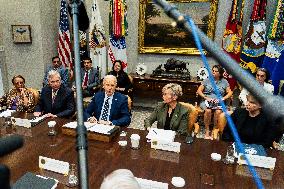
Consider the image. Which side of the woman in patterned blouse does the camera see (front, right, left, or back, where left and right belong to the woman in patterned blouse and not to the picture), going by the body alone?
front

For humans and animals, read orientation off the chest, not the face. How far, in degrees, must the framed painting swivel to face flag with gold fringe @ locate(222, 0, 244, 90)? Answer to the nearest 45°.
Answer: approximately 90° to its left

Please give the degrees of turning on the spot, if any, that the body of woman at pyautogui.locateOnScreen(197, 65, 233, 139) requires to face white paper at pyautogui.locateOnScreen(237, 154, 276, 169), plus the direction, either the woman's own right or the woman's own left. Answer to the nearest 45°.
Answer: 0° — they already face it

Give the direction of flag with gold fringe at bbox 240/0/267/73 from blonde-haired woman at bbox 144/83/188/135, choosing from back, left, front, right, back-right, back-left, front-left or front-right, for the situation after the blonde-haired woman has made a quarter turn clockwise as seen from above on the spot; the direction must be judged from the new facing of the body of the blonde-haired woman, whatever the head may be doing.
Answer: right

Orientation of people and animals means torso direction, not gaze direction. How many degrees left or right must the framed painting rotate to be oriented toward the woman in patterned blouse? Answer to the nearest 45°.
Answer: approximately 45° to its right

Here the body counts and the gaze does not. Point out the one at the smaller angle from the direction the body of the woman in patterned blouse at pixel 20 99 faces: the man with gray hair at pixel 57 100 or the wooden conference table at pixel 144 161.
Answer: the wooden conference table

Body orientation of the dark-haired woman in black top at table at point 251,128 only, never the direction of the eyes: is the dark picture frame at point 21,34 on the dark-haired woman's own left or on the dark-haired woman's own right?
on the dark-haired woman's own right

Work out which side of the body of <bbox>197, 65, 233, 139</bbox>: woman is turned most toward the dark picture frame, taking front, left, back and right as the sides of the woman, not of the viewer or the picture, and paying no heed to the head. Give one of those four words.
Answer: right

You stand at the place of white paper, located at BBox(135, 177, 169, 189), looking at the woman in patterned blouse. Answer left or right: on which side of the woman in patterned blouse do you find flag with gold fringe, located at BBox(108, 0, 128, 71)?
right

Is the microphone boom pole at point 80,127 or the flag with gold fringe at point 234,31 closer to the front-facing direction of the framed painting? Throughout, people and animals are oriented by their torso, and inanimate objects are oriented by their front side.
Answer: the microphone boom pole

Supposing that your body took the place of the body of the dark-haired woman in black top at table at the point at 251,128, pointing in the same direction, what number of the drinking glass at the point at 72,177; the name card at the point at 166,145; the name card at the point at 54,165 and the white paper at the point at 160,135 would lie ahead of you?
4

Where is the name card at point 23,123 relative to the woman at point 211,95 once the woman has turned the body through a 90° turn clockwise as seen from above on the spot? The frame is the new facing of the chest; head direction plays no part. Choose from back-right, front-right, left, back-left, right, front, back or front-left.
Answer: front-left

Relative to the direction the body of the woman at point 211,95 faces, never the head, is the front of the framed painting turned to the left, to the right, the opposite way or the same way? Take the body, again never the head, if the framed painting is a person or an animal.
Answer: the same way

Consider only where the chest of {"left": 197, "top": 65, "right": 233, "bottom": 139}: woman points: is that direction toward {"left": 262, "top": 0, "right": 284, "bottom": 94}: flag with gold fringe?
no

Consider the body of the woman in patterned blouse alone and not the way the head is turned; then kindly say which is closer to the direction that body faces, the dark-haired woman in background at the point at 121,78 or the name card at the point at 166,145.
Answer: the name card

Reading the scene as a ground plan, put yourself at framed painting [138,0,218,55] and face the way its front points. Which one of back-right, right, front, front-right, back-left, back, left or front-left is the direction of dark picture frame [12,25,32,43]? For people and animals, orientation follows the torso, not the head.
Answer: right

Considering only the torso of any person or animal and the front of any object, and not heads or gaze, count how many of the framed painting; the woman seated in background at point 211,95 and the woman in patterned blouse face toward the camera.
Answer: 3

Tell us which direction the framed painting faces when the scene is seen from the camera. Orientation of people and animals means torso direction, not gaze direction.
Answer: facing the viewer

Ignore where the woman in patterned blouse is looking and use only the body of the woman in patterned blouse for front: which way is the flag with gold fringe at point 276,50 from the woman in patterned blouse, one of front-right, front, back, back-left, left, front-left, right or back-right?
left

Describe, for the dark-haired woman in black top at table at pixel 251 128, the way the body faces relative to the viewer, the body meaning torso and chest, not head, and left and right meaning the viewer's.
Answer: facing the viewer and to the left of the viewer
